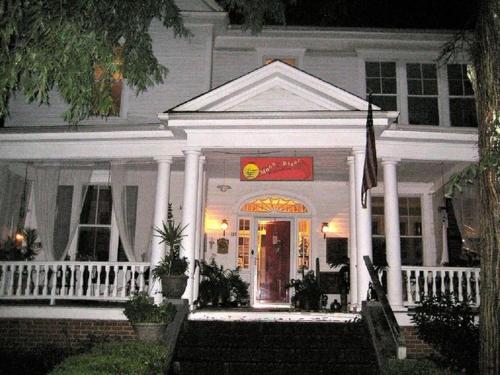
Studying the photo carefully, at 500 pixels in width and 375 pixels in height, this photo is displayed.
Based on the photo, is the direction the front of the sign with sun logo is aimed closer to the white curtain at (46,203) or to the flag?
the flag

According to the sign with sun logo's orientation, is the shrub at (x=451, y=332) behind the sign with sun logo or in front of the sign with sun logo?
in front

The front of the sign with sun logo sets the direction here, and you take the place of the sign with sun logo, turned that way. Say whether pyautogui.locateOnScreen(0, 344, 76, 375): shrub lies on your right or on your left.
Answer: on your right

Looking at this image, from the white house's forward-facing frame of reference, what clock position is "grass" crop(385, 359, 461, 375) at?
The grass is roughly at 11 o'clock from the white house.

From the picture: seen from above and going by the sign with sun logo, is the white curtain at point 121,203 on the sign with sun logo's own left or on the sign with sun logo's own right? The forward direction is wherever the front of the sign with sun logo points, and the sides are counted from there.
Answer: on the sign with sun logo's own right

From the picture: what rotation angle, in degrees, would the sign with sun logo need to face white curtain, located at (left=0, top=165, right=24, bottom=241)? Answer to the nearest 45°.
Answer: approximately 90° to its right

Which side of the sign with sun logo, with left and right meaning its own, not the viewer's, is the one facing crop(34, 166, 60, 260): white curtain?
right

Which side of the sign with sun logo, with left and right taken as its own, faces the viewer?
front

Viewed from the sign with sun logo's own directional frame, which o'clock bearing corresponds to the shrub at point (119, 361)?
The shrub is roughly at 1 o'clock from the sign with sun logo.

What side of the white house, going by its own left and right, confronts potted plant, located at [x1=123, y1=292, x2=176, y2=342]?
front

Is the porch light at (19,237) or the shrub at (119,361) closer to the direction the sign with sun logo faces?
the shrub

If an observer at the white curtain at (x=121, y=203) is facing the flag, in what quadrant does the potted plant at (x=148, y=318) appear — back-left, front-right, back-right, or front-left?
front-right

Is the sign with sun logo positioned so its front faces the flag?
no

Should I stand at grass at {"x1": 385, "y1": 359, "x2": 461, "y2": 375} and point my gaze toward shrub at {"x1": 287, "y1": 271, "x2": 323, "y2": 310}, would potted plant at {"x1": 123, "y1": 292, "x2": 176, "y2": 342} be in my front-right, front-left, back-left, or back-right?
front-left

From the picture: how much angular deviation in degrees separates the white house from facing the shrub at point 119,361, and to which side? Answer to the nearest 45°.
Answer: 0° — it already faces it

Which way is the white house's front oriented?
toward the camera
